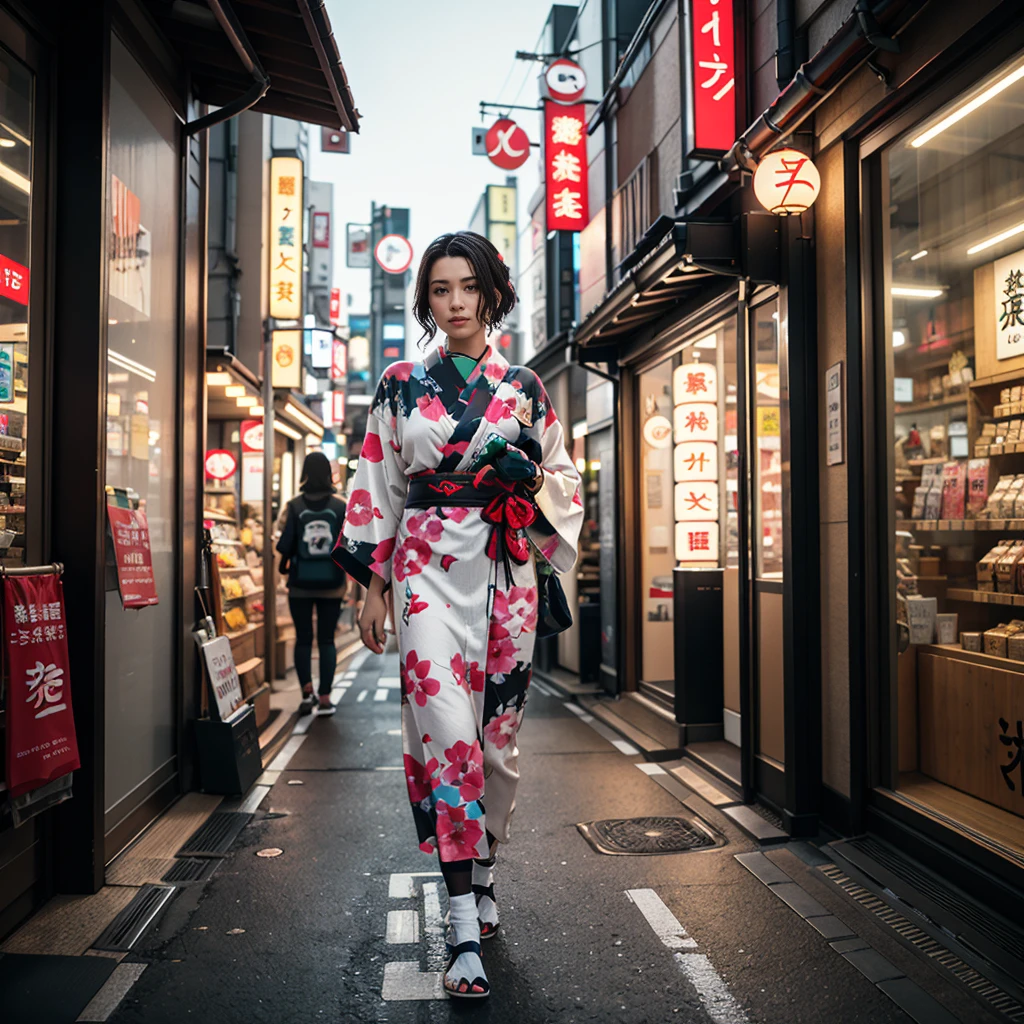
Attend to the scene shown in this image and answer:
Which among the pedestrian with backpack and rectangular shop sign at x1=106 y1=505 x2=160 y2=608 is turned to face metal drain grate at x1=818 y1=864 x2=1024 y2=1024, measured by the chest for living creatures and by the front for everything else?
the rectangular shop sign

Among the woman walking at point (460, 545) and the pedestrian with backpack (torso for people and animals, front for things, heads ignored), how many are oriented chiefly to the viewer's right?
0

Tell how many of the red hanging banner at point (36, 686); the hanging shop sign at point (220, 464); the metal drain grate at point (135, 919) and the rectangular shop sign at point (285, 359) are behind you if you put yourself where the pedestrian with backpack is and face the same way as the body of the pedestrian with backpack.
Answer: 2

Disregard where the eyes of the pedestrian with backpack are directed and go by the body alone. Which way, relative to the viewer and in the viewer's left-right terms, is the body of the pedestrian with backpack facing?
facing away from the viewer

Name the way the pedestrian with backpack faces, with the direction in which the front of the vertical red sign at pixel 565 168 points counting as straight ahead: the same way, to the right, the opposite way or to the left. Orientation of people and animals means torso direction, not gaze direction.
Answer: the opposite way

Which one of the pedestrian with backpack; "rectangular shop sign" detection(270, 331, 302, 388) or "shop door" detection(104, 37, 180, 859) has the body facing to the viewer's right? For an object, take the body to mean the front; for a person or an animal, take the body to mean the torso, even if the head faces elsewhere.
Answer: the shop door

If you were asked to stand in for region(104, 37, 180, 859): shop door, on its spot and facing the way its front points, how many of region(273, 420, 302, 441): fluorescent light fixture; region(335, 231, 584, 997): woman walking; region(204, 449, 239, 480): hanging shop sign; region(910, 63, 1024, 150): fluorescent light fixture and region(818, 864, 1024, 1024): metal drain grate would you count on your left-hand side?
2

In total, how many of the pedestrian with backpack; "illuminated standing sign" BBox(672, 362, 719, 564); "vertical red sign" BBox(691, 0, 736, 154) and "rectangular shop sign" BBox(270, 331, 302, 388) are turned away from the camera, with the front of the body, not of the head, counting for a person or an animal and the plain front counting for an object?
1

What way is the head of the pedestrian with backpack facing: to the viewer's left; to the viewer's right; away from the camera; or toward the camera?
away from the camera
